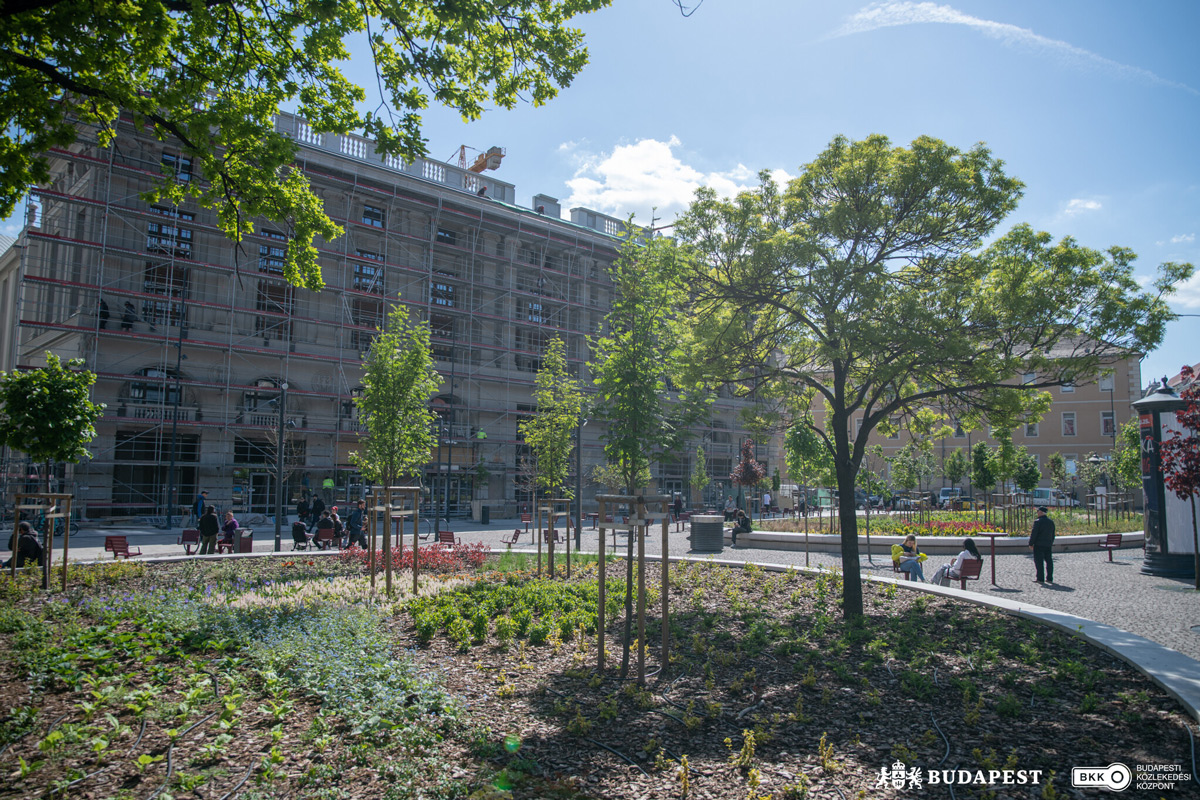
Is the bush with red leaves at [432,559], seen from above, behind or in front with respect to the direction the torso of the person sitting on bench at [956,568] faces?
in front

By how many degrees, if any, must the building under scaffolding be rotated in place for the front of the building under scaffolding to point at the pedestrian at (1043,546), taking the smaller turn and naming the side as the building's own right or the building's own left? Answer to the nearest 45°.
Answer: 0° — it already faces them

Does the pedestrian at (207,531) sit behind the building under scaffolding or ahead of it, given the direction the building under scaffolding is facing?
ahead

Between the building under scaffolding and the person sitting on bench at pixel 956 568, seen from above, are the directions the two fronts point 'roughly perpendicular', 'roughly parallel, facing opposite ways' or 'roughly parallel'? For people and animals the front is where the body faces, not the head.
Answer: roughly parallel, facing opposite ways

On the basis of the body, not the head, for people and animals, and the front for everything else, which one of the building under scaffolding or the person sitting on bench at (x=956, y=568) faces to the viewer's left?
the person sitting on bench

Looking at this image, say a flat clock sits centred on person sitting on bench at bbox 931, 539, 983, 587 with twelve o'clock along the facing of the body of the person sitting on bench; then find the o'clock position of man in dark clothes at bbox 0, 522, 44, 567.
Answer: The man in dark clothes is roughly at 11 o'clock from the person sitting on bench.

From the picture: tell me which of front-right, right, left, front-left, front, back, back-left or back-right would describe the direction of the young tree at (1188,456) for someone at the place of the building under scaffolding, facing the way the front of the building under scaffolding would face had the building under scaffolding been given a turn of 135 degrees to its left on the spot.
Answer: back-right

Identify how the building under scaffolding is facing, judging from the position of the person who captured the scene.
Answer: facing the viewer and to the right of the viewer

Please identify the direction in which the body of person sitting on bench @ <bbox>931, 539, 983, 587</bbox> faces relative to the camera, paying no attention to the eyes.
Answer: to the viewer's left

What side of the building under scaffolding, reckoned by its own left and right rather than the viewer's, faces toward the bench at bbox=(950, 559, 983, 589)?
front

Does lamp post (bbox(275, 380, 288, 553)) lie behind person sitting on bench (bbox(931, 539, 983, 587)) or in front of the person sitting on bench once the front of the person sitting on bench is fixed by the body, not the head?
in front

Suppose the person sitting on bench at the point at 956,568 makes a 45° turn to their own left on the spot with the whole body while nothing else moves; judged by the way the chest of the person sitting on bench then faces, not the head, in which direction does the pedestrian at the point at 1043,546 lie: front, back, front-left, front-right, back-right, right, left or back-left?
back
